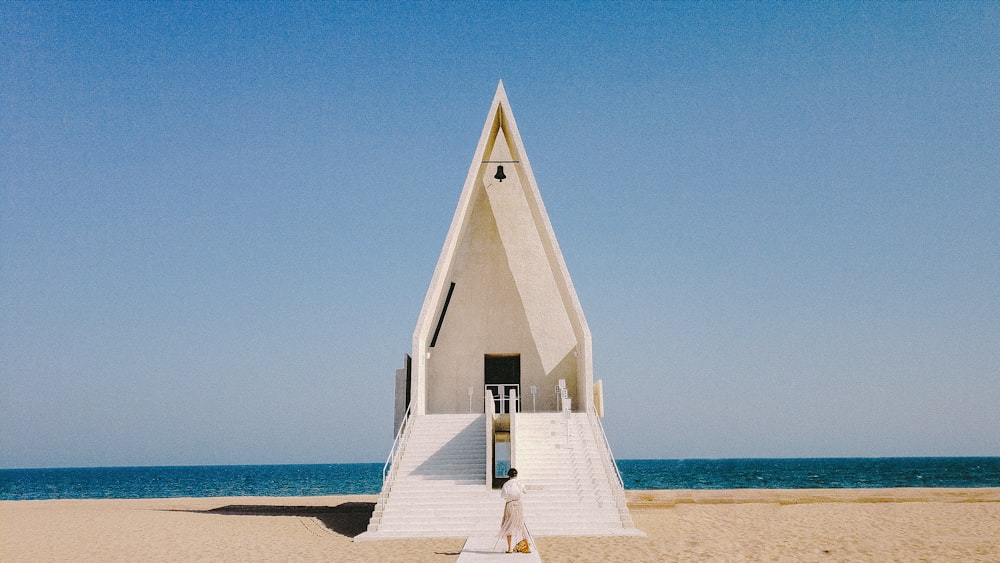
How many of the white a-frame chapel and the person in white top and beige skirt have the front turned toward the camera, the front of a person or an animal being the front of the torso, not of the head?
1

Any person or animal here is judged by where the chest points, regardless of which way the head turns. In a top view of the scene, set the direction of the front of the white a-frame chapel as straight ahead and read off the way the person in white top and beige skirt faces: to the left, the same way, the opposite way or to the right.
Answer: the opposite way

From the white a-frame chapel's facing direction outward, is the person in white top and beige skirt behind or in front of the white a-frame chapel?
in front

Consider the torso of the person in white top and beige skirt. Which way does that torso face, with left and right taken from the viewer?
facing away from the viewer

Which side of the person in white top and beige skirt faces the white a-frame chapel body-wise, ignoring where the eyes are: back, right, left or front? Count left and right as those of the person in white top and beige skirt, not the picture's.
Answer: front

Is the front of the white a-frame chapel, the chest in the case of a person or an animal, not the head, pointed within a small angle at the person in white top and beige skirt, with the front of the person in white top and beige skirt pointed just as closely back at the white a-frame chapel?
yes

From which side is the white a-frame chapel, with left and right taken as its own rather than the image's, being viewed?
front

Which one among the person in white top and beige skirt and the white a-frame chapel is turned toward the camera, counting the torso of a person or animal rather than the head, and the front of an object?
the white a-frame chapel
